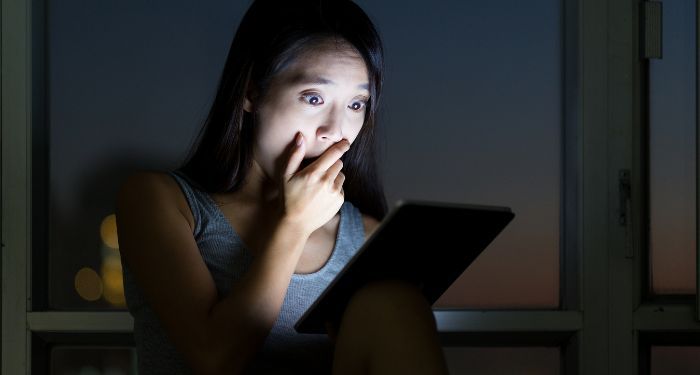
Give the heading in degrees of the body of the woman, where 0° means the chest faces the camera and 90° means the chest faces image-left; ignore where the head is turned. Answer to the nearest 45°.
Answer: approximately 315°
